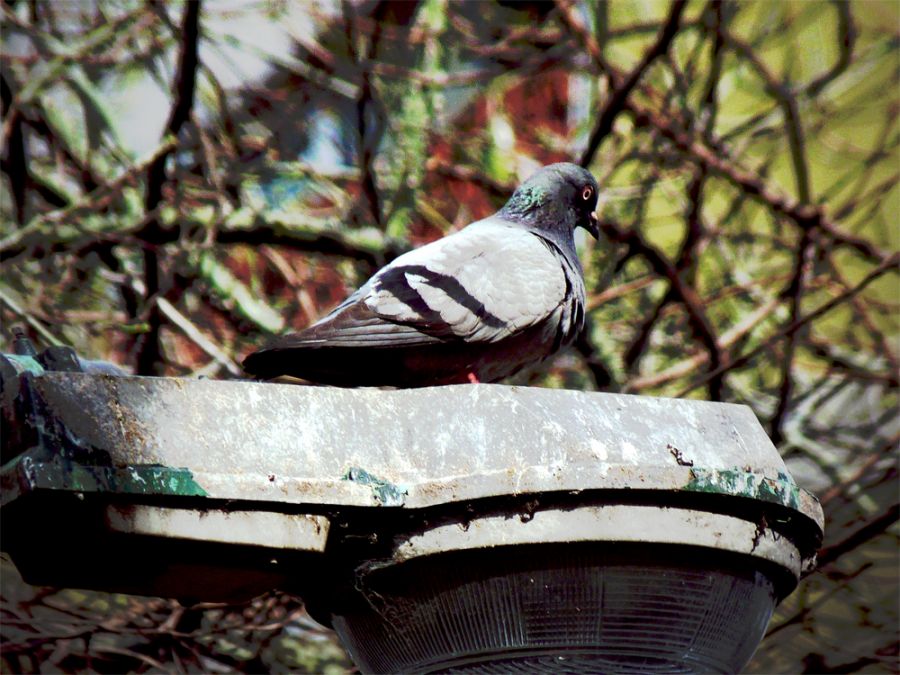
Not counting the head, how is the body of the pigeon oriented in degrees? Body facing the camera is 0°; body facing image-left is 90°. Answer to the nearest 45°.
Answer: approximately 270°
